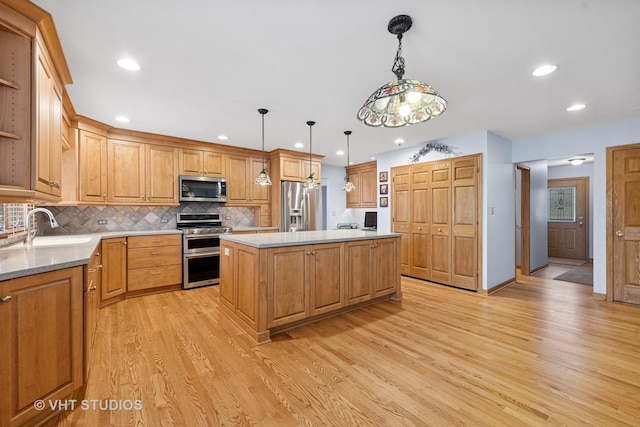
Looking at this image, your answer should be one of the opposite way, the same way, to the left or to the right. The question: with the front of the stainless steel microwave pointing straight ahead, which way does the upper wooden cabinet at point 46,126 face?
to the left

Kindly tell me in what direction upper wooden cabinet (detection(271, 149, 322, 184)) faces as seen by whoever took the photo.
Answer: facing the viewer and to the right of the viewer

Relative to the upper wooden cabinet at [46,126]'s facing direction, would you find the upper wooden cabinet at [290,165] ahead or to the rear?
ahead

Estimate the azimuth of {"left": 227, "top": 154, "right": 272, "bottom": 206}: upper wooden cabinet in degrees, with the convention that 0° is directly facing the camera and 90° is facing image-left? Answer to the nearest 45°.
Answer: approximately 0°

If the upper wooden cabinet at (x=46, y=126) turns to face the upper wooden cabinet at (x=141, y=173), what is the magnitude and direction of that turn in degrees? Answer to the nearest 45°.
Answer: approximately 45° to its left

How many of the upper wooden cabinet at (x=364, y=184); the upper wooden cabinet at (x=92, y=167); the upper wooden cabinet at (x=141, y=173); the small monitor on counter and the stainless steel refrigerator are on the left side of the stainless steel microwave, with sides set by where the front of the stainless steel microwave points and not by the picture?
3

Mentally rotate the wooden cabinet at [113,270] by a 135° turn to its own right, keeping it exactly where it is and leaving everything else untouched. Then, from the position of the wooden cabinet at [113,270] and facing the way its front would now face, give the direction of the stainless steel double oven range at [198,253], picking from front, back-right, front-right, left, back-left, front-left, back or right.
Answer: back

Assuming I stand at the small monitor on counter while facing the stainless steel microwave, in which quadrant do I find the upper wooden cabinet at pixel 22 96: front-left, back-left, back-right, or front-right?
front-left

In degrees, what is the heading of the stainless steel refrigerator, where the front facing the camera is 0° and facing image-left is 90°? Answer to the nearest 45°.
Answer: approximately 315°

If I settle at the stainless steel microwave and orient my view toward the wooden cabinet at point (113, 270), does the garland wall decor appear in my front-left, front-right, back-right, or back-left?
back-left

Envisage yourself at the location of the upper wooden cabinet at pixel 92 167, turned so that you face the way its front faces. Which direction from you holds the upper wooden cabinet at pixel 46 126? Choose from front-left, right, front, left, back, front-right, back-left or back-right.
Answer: front-right
